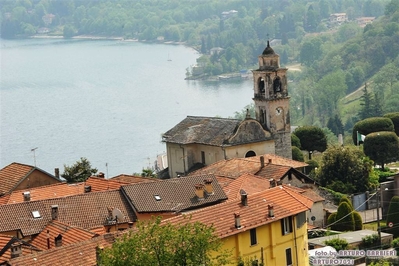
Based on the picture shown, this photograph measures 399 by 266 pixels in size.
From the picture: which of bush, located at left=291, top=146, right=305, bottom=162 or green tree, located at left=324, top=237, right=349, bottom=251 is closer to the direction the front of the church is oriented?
the green tree

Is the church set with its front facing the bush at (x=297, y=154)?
no

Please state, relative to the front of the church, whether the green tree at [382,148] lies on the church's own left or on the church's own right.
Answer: on the church's own left

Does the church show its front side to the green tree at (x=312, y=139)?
no
